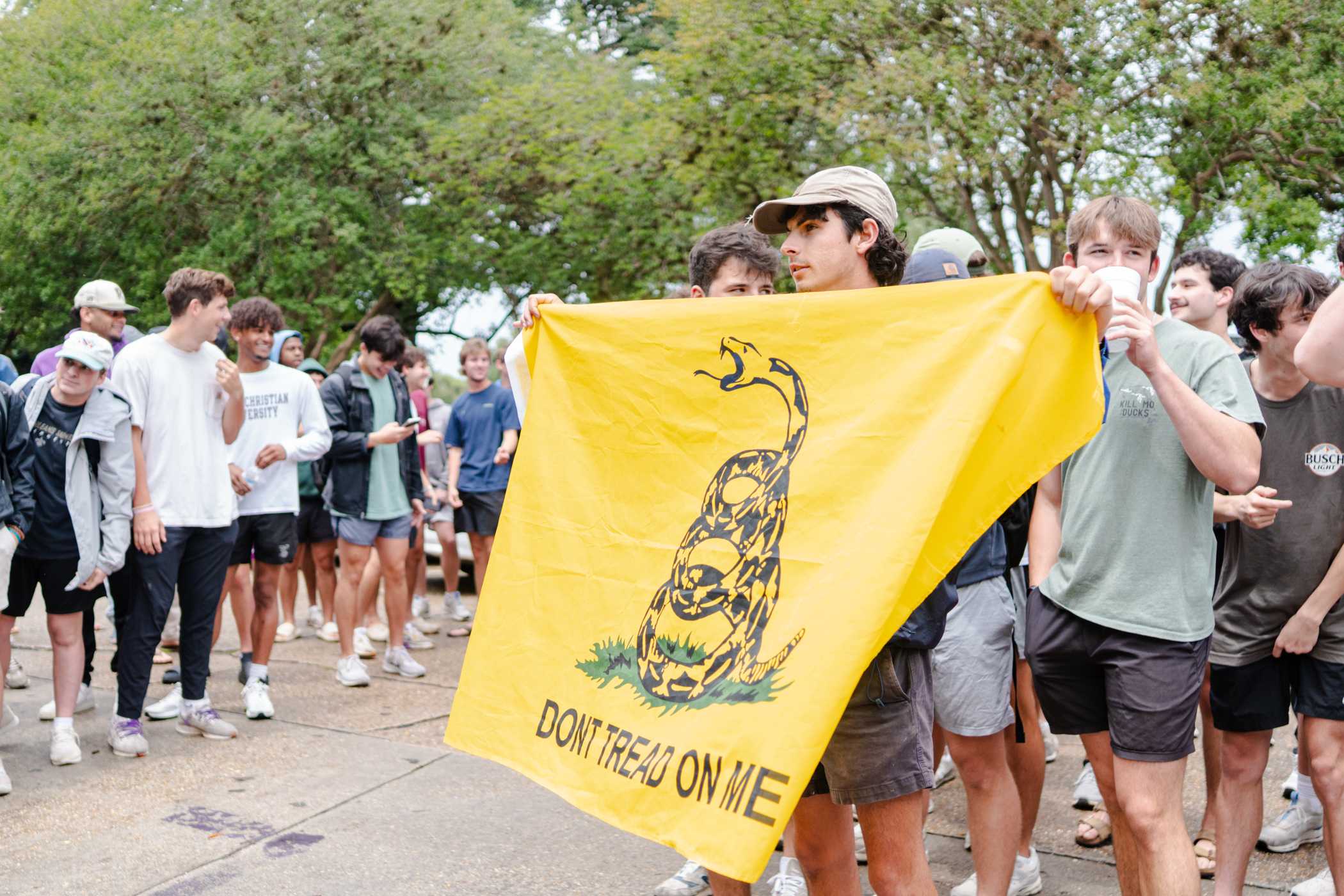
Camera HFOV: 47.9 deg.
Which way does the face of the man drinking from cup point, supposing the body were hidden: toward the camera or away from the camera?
toward the camera

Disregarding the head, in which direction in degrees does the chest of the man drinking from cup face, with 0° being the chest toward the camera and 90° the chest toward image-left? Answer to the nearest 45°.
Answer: approximately 45°
